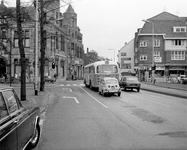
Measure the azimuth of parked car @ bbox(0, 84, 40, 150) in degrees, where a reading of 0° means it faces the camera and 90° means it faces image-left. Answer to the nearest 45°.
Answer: approximately 225°

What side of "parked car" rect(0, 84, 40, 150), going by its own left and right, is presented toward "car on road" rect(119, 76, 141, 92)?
front

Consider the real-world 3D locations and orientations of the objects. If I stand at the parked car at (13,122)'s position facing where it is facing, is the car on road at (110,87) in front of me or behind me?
in front
